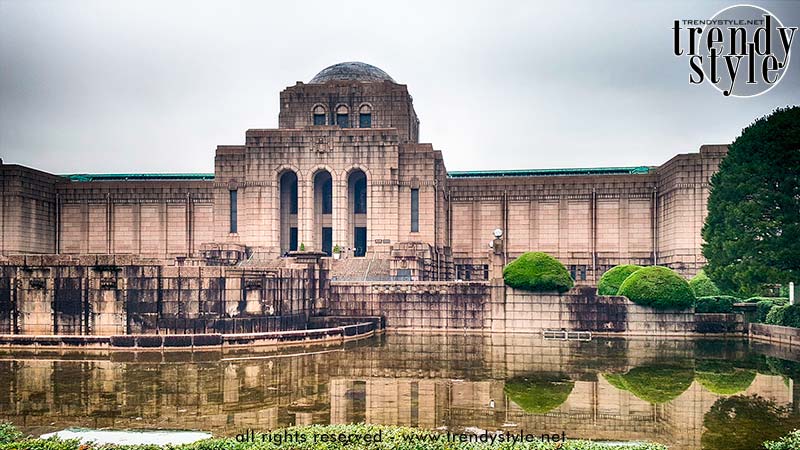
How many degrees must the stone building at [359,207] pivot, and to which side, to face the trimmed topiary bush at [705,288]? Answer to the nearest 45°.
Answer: approximately 45° to its left

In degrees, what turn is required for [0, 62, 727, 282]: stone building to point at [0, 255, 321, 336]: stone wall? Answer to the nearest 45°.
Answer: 0° — it already faces it

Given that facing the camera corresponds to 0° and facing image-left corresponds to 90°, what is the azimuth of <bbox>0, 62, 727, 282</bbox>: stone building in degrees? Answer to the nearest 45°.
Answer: approximately 0°
